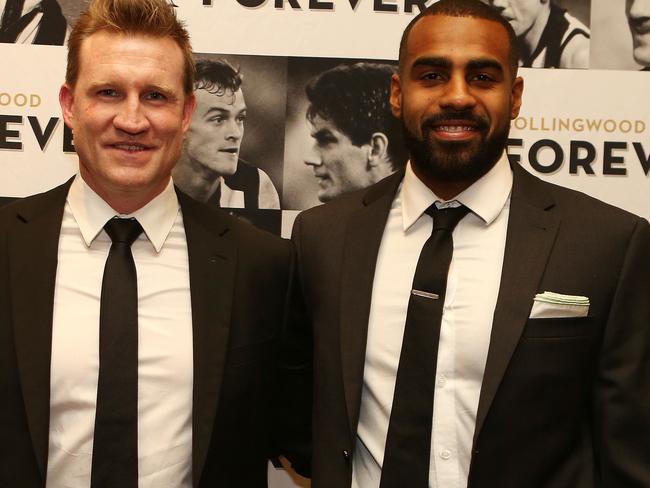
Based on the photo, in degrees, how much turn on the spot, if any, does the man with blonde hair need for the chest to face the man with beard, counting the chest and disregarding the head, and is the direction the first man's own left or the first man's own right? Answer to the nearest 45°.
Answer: approximately 90° to the first man's own left

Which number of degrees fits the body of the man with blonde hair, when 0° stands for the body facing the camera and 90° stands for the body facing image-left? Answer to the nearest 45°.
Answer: approximately 0°
